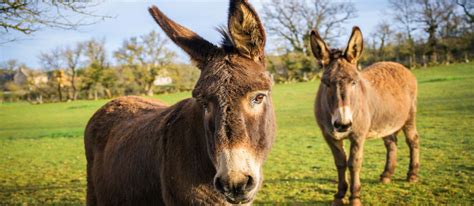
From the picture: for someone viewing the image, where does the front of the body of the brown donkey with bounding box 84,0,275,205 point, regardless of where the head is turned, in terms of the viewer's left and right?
facing the viewer and to the right of the viewer

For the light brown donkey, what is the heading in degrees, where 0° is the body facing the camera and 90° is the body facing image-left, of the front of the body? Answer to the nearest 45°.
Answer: approximately 45°

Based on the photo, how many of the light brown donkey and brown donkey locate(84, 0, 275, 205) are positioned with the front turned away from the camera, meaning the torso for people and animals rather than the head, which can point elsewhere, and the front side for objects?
0

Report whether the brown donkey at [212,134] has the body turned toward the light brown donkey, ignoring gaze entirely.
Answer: no

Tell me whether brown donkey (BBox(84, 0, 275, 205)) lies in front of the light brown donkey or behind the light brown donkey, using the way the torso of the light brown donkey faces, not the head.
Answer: in front
